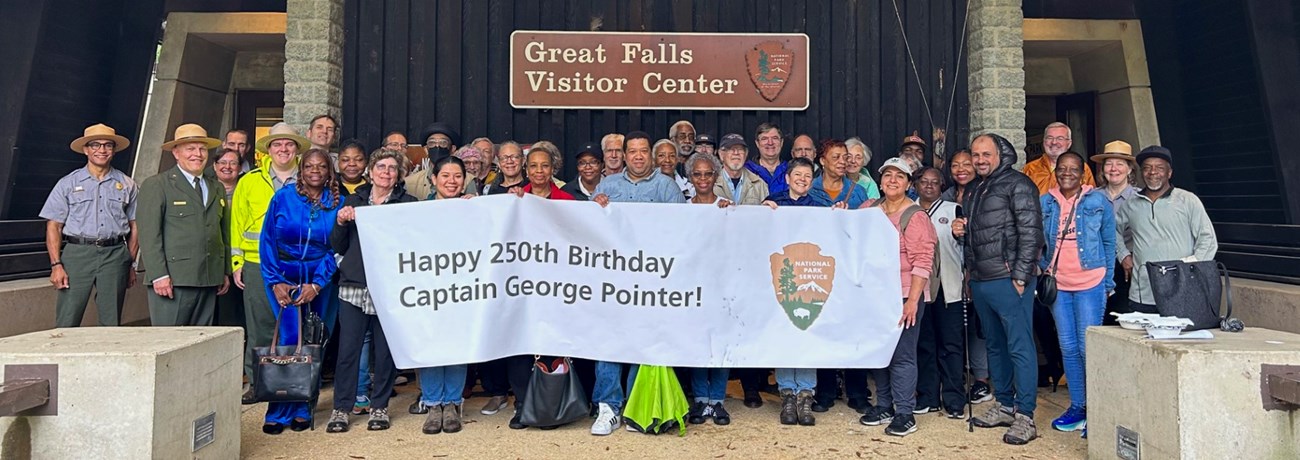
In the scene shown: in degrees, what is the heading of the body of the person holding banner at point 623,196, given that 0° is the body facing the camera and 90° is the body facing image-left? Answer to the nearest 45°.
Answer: approximately 0°

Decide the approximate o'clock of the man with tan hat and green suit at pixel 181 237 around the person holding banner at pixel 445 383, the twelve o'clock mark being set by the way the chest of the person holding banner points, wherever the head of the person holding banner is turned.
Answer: The man with tan hat and green suit is roughly at 4 o'clock from the person holding banner.

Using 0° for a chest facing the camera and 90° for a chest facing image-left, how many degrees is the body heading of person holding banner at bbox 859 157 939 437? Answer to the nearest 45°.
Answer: approximately 45°

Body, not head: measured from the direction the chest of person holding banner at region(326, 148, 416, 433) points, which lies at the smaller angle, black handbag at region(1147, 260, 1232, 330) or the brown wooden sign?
the black handbag

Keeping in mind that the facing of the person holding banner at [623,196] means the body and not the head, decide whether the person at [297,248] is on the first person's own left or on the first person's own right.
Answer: on the first person's own right

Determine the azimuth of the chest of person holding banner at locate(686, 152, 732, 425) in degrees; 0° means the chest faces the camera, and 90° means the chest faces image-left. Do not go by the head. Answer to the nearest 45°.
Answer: approximately 0°
